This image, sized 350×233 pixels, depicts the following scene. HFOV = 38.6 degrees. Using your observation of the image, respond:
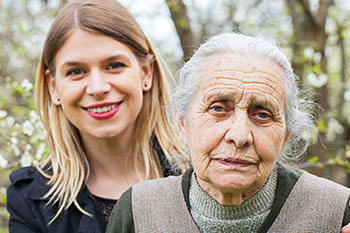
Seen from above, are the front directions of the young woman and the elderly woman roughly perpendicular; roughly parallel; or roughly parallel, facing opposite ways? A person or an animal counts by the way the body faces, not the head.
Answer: roughly parallel

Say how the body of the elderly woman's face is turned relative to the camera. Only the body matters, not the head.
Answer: toward the camera

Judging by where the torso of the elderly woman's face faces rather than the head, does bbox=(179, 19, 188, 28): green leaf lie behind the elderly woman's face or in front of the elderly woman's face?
behind

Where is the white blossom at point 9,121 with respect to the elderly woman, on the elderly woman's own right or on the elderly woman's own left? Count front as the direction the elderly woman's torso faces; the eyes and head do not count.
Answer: on the elderly woman's own right

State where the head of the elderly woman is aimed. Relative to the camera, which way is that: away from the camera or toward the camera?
toward the camera

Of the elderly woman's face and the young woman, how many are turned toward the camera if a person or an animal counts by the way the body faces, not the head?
2

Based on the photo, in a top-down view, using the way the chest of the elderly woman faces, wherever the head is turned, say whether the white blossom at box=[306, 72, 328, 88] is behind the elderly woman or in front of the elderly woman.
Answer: behind

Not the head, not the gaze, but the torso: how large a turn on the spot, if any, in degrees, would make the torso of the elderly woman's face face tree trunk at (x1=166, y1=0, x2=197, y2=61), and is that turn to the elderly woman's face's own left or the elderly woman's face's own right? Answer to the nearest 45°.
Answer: approximately 180°

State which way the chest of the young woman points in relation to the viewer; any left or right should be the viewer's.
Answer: facing the viewer

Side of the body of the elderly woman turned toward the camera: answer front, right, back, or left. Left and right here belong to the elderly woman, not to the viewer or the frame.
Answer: front
